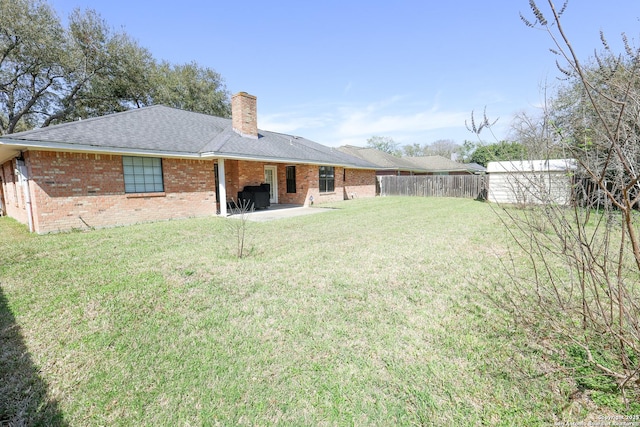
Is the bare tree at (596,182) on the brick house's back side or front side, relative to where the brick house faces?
on the back side

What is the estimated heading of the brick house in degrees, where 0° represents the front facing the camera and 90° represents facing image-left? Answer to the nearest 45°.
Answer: approximately 135°

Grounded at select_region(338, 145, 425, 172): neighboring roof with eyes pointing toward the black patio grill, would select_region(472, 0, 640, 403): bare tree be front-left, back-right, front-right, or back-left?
front-left

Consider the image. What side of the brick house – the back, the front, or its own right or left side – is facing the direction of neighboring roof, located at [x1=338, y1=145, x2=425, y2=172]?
right

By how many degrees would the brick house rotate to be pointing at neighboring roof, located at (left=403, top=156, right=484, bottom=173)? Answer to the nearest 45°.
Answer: approximately 90° to its right

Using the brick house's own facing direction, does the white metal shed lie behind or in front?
behind
